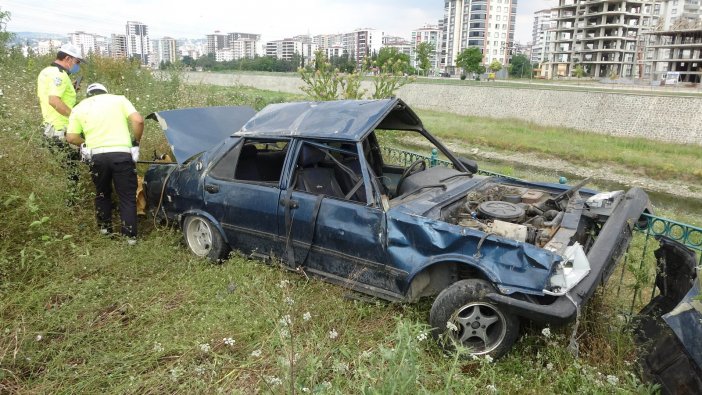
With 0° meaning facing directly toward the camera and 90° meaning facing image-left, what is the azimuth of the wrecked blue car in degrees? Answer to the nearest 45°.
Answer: approximately 315°

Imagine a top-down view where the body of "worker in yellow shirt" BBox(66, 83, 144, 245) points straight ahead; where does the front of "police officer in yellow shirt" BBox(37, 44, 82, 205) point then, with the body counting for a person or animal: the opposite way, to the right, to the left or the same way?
to the right

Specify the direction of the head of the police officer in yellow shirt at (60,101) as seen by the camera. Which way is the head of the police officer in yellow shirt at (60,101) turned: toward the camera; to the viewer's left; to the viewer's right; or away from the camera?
to the viewer's right

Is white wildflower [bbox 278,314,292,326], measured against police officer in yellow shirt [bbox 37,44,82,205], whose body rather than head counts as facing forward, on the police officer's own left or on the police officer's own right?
on the police officer's own right

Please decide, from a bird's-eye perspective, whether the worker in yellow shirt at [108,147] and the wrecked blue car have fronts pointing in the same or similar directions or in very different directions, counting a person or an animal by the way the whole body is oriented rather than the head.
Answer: very different directions

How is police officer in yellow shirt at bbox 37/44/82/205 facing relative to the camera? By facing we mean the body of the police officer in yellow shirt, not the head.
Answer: to the viewer's right

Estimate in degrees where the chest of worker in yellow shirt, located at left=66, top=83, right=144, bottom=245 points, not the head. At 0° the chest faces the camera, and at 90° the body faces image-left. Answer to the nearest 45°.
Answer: approximately 180°
